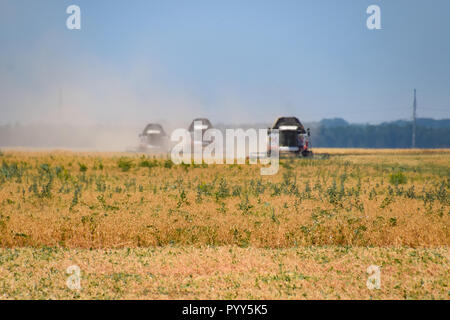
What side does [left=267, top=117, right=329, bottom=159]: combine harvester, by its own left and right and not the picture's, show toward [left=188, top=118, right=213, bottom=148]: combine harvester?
right

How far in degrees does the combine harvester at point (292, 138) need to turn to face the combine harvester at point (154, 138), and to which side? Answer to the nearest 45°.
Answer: approximately 135° to its right
